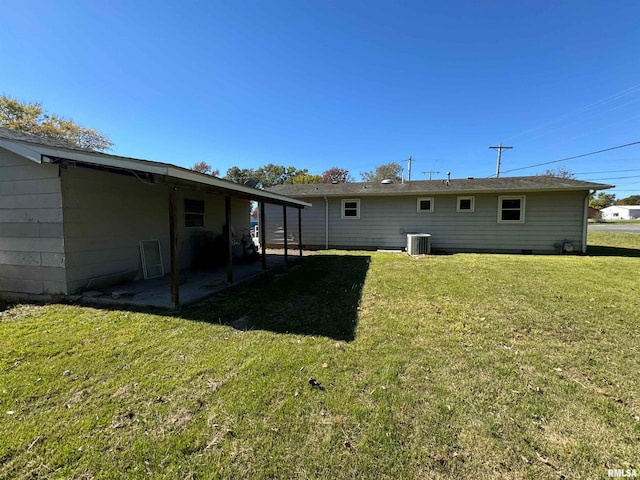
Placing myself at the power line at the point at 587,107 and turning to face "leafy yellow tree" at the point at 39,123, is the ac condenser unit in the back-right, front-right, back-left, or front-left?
front-left

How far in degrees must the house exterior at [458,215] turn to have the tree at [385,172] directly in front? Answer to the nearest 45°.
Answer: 0° — it already faces it

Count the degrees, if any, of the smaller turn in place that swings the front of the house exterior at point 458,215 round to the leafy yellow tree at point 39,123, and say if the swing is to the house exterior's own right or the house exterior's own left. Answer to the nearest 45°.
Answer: approximately 90° to the house exterior's own left

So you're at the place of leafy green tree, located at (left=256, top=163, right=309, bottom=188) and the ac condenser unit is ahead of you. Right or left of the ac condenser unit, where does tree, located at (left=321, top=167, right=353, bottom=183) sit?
left

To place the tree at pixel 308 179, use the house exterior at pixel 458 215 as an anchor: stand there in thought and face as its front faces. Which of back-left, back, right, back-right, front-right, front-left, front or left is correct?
front-left

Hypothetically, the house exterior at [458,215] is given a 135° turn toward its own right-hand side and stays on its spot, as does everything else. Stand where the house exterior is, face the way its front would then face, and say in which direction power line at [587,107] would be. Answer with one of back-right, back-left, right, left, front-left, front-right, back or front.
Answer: left

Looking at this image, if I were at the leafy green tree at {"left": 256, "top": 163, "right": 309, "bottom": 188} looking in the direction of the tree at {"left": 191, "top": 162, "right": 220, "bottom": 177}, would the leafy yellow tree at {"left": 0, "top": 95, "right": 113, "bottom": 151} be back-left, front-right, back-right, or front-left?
front-left

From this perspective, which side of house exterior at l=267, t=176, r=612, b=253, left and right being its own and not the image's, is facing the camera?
back

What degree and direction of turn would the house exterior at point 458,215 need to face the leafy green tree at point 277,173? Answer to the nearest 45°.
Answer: approximately 45° to its left
